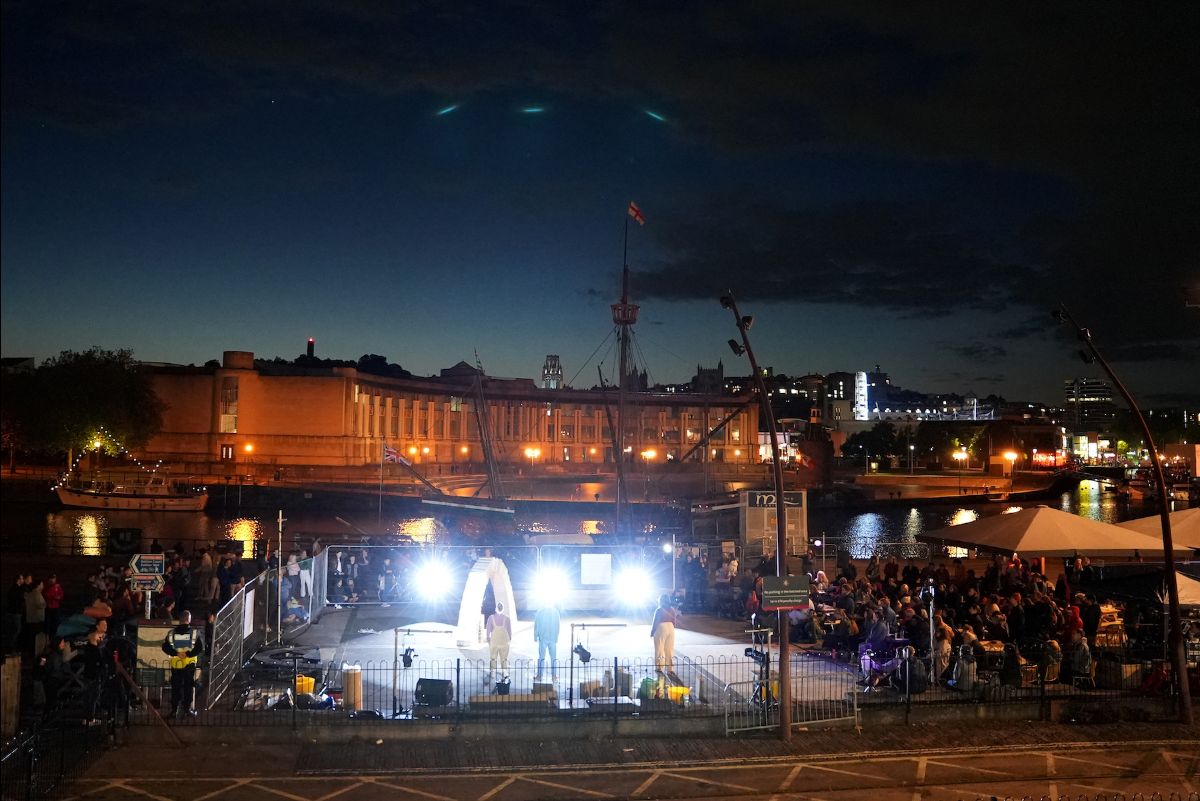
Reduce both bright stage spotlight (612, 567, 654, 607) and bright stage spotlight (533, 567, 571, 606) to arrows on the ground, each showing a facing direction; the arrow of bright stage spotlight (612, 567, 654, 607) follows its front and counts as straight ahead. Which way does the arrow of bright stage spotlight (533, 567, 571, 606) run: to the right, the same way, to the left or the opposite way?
the same way

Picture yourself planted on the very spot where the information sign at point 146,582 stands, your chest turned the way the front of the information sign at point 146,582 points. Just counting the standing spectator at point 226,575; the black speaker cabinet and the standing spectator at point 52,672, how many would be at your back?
1

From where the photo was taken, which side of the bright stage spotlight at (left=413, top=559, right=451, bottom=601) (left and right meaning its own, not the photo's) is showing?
front

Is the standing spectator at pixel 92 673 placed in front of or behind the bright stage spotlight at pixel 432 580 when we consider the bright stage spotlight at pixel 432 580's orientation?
in front

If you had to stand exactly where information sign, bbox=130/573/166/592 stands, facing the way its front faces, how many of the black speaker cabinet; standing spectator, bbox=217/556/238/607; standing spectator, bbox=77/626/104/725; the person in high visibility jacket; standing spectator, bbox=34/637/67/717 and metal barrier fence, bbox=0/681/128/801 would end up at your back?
1

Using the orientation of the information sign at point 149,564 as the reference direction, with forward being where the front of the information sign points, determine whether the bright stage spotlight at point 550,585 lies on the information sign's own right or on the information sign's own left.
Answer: on the information sign's own left

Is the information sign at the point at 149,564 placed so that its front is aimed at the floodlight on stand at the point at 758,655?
no

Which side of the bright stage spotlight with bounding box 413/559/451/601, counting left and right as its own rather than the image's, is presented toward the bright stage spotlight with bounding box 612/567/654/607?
left

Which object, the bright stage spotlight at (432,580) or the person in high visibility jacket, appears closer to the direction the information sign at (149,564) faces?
the person in high visibility jacket

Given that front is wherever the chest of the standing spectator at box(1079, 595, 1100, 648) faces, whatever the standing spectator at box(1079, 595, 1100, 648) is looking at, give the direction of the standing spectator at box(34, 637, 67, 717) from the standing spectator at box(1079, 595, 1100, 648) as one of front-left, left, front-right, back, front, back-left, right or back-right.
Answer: front-left

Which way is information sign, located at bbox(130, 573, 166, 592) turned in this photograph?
toward the camera

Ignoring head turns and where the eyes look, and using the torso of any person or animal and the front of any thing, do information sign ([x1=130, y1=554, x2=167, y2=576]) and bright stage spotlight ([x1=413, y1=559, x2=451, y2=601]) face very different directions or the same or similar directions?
same or similar directions

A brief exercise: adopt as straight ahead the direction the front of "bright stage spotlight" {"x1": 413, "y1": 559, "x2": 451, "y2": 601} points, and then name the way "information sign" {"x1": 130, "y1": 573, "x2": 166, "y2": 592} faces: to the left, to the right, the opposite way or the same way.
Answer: the same way
